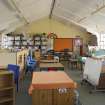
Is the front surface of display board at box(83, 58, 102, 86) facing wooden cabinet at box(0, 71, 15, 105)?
yes

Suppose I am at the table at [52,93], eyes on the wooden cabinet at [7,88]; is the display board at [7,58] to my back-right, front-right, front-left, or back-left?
front-right

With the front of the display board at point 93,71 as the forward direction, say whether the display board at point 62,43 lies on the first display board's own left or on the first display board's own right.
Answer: on the first display board's own right

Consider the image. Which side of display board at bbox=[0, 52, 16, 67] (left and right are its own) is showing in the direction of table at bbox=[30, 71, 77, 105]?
front

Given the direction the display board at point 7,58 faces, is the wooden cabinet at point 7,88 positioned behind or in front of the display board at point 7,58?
in front

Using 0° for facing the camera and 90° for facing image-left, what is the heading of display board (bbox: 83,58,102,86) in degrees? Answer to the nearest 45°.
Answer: approximately 45°

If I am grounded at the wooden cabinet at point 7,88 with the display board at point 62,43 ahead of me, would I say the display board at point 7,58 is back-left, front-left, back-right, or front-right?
front-left

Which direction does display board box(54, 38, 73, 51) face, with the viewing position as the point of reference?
facing the viewer

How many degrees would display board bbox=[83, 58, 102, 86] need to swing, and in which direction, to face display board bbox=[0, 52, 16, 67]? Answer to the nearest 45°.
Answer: approximately 45° to its right

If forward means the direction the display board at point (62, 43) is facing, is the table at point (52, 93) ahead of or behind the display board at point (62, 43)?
ahead

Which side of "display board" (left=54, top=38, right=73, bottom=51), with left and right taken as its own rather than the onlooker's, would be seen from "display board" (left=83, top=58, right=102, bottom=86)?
front

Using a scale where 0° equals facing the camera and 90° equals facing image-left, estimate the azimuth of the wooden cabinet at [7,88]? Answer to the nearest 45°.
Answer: approximately 315°

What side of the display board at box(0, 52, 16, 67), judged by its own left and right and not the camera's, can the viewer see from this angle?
front
